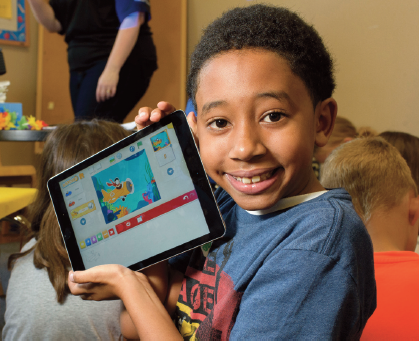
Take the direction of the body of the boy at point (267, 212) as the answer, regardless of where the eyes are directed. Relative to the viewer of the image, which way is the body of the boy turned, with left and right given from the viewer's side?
facing the viewer and to the left of the viewer

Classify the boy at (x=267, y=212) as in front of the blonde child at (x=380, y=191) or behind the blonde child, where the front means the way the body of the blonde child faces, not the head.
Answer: behind

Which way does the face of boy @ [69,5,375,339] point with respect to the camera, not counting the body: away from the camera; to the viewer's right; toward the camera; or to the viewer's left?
toward the camera

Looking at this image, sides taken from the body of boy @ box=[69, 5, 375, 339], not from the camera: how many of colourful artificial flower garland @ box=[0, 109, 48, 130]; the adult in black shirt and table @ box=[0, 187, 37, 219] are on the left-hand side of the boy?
0

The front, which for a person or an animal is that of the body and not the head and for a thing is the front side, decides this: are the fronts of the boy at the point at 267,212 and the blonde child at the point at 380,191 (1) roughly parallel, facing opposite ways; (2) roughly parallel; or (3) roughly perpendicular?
roughly parallel, facing opposite ways

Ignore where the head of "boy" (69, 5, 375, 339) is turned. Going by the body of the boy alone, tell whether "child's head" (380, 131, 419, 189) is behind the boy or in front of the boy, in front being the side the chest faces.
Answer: behind

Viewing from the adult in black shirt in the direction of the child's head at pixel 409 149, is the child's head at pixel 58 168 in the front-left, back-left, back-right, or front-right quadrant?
front-right

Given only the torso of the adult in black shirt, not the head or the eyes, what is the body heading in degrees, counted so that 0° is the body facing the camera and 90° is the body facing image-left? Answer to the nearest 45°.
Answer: approximately 45°

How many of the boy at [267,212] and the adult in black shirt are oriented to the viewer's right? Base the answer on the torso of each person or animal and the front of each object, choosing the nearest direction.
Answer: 0

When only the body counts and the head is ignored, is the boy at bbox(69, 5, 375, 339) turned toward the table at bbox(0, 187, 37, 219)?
no

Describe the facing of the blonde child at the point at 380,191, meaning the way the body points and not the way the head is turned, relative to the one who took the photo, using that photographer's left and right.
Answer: facing away from the viewer and to the right of the viewer
